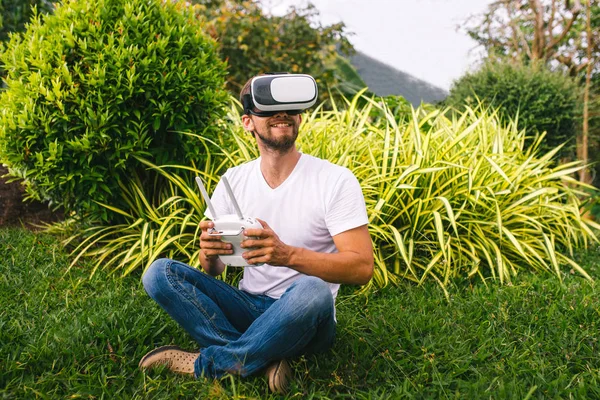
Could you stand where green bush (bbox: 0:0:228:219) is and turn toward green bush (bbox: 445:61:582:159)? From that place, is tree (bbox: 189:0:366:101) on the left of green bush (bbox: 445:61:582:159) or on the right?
left

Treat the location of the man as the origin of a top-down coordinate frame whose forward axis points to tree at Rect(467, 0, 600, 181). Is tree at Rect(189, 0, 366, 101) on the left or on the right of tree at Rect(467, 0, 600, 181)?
left

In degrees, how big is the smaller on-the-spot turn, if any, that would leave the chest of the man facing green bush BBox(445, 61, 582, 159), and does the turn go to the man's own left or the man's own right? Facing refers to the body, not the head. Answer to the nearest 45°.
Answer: approximately 180°

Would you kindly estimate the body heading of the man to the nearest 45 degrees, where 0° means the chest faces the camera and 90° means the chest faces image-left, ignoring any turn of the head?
approximately 45°

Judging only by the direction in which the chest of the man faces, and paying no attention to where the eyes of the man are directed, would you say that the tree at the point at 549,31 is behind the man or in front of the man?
behind

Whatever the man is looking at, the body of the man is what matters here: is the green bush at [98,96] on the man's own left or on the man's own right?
on the man's own right

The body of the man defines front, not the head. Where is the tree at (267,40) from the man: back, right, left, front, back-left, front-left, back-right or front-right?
back-right

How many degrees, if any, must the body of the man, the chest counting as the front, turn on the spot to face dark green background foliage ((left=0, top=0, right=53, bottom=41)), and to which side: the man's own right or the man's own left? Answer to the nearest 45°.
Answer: approximately 90° to the man's own right
